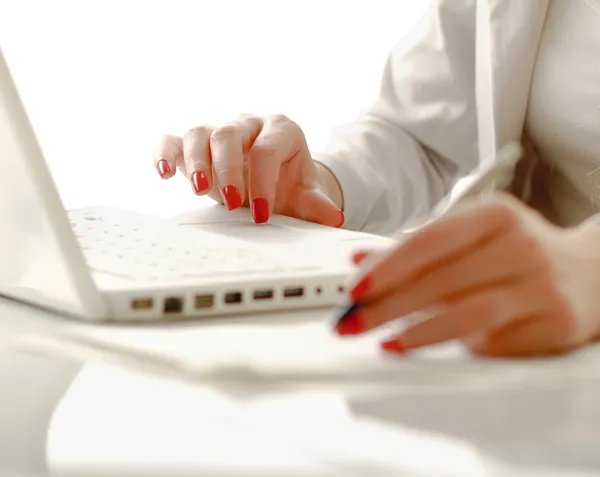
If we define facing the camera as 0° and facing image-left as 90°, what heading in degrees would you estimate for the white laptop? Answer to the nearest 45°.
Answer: approximately 225°
